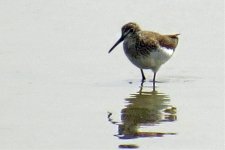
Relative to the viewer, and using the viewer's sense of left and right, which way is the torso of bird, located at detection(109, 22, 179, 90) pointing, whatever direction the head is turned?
facing the viewer and to the left of the viewer
